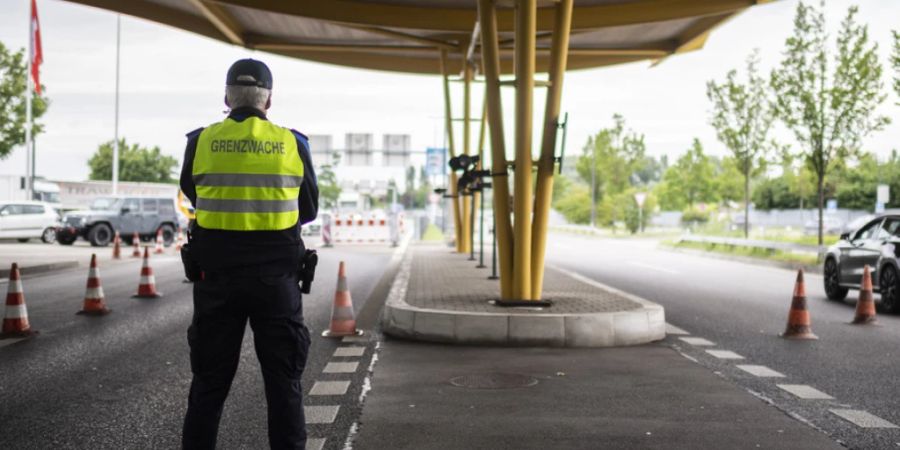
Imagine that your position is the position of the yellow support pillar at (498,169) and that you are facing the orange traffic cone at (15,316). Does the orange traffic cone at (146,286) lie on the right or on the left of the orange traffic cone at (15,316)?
right

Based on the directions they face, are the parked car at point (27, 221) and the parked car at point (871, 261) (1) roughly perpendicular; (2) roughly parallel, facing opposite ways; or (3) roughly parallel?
roughly perpendicular

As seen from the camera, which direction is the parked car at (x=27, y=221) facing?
to the viewer's left

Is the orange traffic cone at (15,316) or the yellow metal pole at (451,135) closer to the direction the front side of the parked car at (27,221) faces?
the orange traffic cone

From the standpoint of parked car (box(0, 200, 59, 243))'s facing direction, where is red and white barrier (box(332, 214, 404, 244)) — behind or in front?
behind

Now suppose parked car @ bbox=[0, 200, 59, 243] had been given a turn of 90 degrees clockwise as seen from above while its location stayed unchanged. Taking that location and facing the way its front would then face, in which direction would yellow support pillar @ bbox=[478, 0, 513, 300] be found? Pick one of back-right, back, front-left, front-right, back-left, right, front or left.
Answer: back
